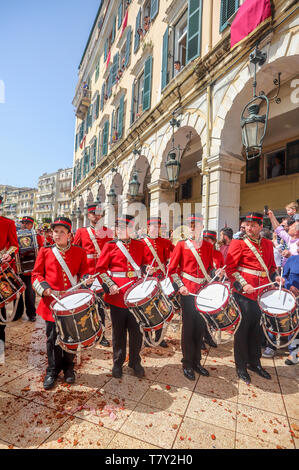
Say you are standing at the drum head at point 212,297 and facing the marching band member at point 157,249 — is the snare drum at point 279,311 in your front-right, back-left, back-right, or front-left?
back-right

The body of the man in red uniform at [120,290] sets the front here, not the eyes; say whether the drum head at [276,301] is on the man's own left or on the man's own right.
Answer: on the man's own left

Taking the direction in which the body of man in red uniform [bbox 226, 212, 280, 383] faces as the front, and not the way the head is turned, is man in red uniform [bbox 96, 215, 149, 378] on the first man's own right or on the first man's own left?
on the first man's own right

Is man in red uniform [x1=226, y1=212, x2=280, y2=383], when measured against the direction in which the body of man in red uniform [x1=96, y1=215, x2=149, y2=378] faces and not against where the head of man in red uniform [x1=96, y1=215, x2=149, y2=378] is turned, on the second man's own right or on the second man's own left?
on the second man's own left

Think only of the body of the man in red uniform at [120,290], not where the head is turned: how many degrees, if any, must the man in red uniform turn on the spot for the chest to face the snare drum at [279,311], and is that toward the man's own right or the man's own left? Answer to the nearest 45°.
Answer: approximately 90° to the man's own left

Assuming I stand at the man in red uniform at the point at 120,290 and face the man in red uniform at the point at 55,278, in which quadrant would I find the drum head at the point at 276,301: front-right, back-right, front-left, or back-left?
back-left

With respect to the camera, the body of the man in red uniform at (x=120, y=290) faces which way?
toward the camera

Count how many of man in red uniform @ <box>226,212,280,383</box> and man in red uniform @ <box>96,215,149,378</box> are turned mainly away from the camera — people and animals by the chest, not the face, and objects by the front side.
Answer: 0

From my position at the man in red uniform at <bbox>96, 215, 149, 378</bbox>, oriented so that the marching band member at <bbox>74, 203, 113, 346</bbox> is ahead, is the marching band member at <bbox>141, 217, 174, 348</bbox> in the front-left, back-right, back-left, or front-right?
front-right

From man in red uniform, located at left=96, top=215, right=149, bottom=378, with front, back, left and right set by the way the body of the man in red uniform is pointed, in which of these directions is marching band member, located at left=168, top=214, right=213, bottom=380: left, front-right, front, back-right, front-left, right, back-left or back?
left
